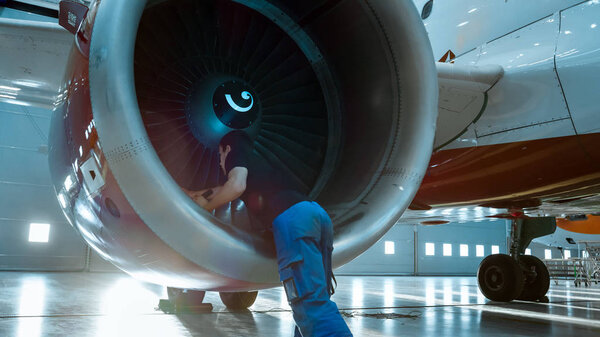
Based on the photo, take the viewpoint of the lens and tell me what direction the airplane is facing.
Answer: facing the viewer and to the right of the viewer

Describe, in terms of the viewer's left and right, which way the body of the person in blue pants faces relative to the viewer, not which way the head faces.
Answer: facing away from the viewer and to the left of the viewer

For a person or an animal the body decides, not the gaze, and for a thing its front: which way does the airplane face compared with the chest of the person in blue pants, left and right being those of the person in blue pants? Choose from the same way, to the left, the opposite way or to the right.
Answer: the opposite way

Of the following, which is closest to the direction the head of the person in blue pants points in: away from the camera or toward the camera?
away from the camera
